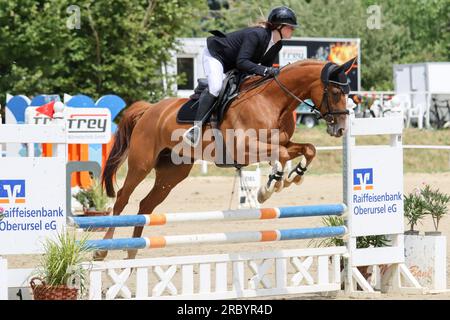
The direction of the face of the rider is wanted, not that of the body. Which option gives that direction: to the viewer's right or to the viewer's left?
to the viewer's right

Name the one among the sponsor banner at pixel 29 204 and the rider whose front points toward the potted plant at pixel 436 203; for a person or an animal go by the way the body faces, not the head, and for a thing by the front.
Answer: the rider

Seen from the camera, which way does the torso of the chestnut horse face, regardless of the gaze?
to the viewer's right

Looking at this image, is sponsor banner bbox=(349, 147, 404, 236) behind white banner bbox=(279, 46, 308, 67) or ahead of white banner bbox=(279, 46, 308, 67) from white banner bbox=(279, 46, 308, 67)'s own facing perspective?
ahead

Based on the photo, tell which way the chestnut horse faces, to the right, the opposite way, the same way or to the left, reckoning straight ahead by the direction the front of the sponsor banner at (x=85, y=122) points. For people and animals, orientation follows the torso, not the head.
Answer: to the left

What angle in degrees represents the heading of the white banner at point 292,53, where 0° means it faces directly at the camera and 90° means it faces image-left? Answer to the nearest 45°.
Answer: approximately 0°

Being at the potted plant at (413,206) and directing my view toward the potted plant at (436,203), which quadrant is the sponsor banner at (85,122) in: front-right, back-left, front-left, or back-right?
back-left

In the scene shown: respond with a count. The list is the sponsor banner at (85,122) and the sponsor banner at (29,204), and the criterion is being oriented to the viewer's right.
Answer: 0

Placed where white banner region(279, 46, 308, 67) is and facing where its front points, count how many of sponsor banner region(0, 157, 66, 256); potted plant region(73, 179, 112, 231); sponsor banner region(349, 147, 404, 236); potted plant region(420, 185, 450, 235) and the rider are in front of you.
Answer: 5

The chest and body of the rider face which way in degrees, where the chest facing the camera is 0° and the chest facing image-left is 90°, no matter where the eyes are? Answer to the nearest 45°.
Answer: approximately 270°

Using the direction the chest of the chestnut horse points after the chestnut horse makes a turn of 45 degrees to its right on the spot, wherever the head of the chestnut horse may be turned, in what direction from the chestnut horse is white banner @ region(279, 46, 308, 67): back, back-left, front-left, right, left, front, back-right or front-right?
back-left
